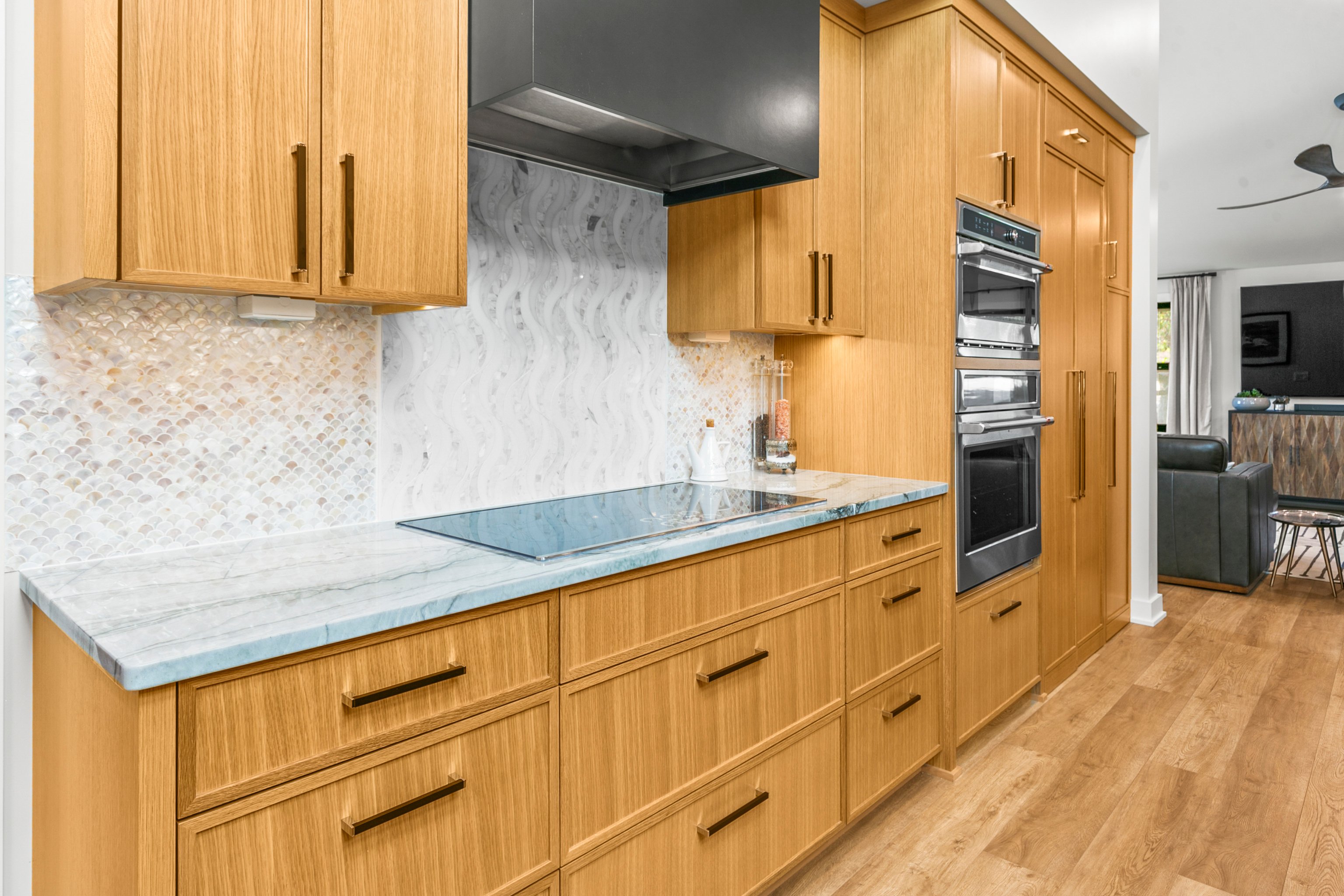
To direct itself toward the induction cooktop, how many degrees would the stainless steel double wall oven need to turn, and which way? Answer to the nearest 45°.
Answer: approximately 90° to its right

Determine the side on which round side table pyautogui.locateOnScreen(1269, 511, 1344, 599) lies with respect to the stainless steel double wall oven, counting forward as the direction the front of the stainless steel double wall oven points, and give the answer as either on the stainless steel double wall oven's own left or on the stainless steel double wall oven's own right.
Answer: on the stainless steel double wall oven's own left

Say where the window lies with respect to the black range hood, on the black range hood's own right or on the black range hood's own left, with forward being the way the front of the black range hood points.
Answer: on the black range hood's own left

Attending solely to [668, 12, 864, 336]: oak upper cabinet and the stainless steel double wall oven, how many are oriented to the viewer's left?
0

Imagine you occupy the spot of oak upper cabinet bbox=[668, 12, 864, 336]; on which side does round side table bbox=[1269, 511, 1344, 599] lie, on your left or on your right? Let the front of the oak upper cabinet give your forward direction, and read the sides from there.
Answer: on your left

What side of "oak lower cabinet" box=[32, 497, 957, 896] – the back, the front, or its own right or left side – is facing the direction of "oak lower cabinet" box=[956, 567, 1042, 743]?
left

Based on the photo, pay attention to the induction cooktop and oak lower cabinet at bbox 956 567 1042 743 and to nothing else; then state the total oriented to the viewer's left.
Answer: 0
